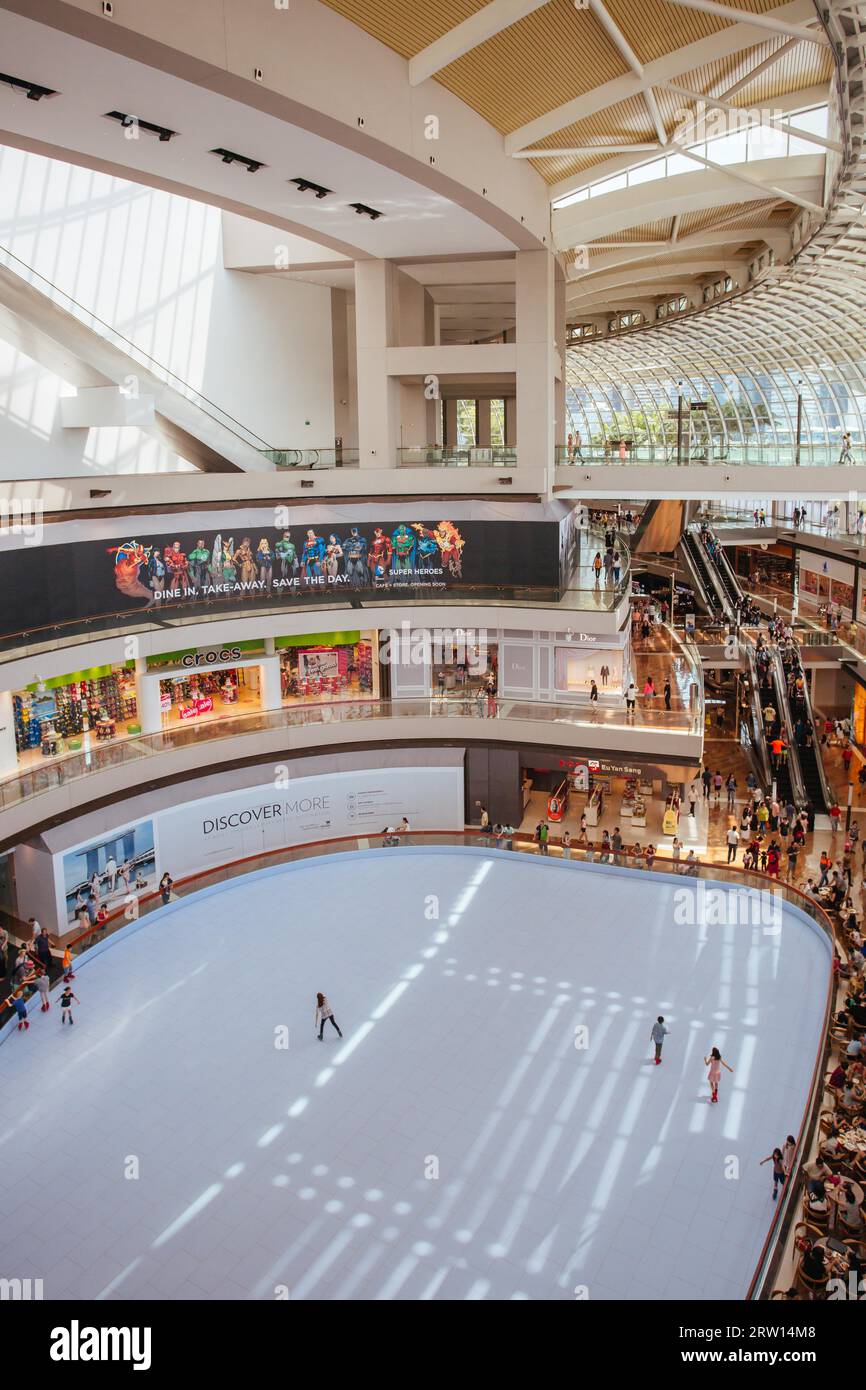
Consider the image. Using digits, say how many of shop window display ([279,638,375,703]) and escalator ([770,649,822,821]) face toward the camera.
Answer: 2

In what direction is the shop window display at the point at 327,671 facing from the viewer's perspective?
toward the camera

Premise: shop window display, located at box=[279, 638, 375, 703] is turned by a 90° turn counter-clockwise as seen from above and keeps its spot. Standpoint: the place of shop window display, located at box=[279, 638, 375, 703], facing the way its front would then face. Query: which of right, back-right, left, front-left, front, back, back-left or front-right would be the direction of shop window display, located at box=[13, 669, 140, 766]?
back-right

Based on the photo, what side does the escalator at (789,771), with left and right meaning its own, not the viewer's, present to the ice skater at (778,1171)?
front

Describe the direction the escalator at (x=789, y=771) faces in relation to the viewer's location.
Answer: facing the viewer

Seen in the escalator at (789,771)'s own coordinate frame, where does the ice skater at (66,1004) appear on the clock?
The ice skater is roughly at 1 o'clock from the escalator.

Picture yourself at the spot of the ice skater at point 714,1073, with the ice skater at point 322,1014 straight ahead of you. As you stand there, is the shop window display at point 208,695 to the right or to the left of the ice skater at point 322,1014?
right
